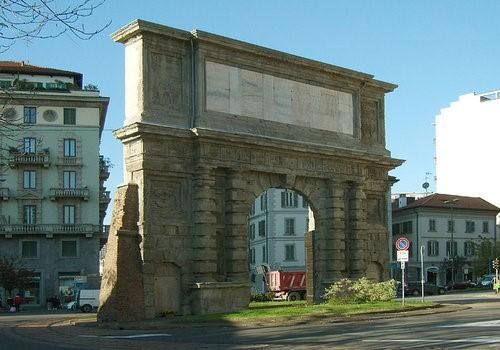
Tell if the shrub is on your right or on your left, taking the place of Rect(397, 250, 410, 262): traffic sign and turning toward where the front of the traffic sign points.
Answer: on your right

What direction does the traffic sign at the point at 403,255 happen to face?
toward the camera
